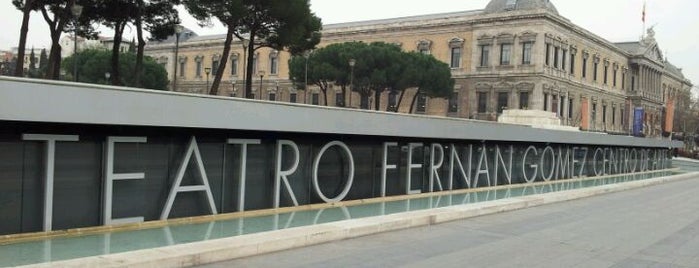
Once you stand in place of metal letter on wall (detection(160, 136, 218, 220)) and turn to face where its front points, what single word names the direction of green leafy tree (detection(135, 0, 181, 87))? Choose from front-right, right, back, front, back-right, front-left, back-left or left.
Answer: back-left

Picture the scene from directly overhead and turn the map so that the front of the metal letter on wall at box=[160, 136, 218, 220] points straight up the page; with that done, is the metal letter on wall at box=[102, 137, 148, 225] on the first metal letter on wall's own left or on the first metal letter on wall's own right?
on the first metal letter on wall's own right

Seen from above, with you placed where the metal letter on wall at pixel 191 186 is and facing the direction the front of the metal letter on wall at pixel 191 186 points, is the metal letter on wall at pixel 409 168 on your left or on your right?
on your left

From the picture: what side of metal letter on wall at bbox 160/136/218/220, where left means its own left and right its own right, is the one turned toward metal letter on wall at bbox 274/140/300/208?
left

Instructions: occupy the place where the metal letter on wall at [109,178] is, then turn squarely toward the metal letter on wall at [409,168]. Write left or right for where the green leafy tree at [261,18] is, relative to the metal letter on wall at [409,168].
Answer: left

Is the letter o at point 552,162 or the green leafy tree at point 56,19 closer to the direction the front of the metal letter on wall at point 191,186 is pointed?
the letter o

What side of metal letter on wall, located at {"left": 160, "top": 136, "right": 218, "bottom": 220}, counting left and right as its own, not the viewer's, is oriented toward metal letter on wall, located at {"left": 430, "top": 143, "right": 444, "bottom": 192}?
left

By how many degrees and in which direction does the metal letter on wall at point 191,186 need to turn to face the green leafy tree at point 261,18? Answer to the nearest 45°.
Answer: approximately 135° to its left

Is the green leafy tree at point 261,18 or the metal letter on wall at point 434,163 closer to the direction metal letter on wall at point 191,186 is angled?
the metal letter on wall
